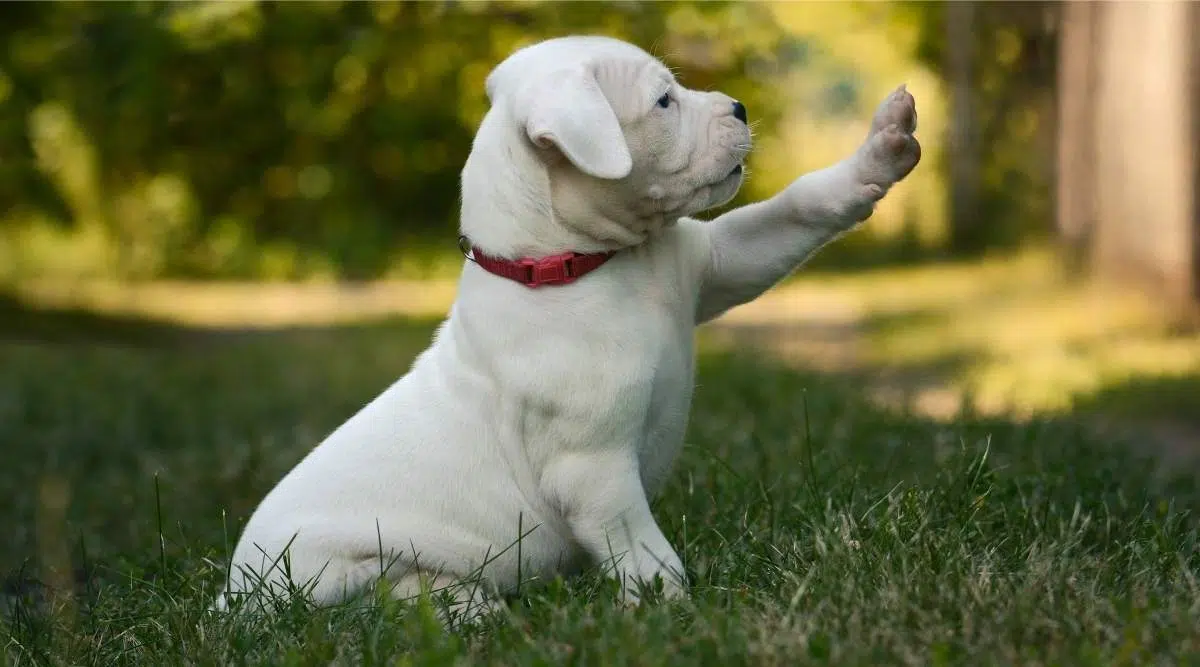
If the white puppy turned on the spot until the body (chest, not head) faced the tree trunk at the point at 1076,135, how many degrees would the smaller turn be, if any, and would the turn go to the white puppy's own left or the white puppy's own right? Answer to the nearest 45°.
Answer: approximately 45° to the white puppy's own left

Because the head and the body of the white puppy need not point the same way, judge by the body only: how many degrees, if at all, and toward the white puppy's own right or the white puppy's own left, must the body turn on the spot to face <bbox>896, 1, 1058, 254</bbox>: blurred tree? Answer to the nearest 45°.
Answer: approximately 90° to the white puppy's own left

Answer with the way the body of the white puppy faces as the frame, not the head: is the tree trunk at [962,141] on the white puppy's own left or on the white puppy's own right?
on the white puppy's own left

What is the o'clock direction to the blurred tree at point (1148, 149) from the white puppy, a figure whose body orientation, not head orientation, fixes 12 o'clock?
The blurred tree is roughly at 10 o'clock from the white puppy.

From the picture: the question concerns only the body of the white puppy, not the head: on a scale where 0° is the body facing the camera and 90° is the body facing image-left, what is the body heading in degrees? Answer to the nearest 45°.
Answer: approximately 270°
